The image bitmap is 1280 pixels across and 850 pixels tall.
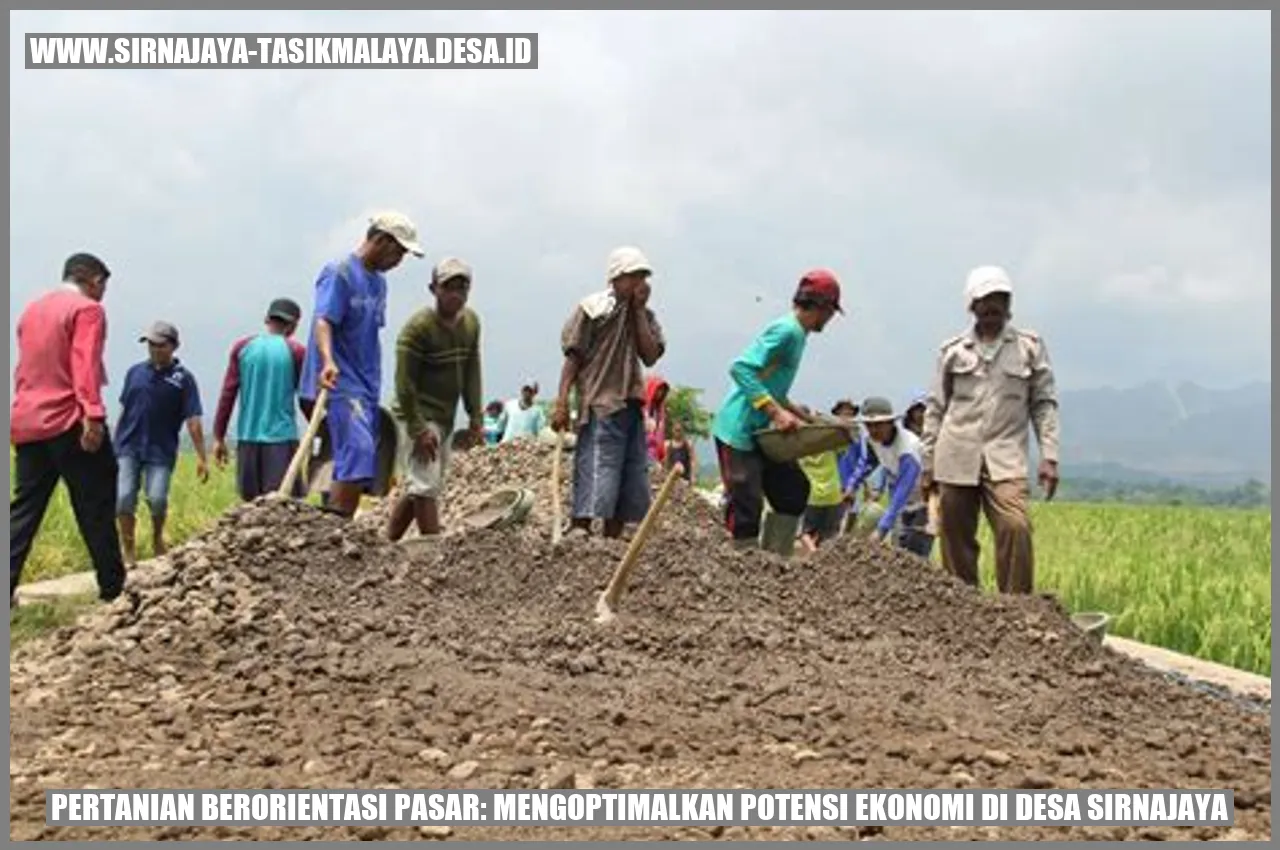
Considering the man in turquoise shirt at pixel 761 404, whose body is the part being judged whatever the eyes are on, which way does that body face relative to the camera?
to the viewer's right

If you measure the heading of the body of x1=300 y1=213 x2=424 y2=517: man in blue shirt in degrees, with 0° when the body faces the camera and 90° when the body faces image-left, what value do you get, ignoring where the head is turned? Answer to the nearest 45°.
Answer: approximately 315°

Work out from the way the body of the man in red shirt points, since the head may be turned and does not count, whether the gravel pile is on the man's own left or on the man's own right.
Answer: on the man's own right

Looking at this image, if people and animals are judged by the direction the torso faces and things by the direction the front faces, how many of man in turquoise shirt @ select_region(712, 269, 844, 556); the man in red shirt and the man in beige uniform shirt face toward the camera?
1

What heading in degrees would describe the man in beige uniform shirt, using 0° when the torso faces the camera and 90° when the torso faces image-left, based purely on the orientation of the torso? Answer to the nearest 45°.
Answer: approximately 0°

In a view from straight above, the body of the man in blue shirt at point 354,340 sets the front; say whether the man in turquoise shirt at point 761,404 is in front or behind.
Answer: in front

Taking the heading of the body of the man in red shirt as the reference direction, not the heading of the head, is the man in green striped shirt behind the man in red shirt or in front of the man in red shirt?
in front

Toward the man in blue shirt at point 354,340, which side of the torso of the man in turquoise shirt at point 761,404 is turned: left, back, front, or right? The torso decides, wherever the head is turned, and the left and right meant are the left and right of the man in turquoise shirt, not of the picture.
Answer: back

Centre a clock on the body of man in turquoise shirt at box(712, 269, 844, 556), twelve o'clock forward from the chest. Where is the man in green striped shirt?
The man in green striped shirt is roughly at 6 o'clock from the man in turquoise shirt.

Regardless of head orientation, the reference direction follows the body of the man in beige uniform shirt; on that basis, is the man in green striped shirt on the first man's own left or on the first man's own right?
on the first man's own right
